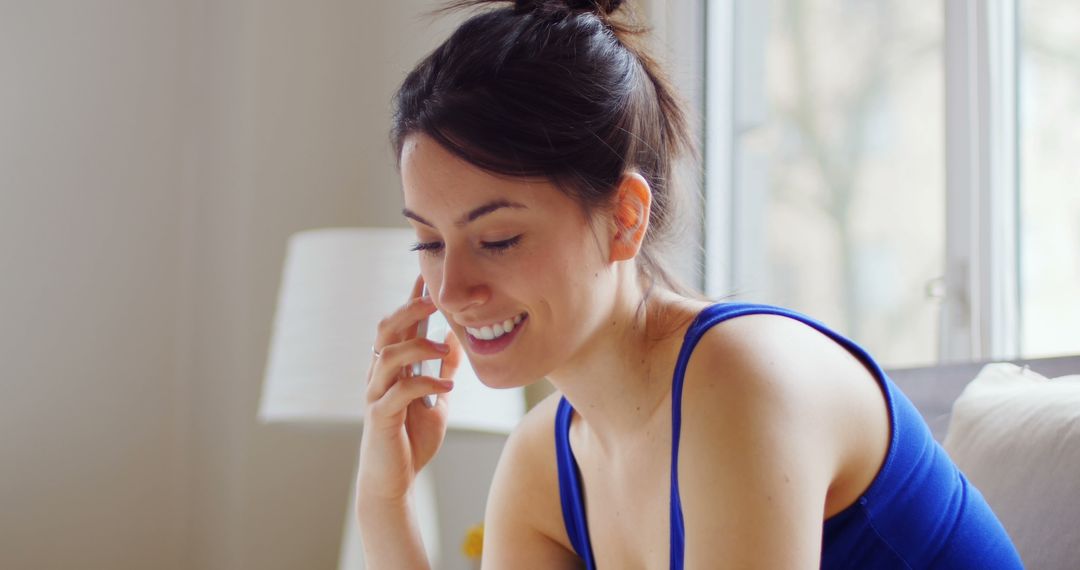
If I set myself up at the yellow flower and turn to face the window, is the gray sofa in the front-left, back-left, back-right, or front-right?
front-right

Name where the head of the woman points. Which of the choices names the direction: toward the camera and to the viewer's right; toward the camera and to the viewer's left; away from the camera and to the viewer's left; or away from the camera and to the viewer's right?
toward the camera and to the viewer's left

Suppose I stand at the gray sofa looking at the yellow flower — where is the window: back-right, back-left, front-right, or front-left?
front-right

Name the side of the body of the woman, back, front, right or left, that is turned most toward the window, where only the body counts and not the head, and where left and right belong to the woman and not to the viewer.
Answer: back
